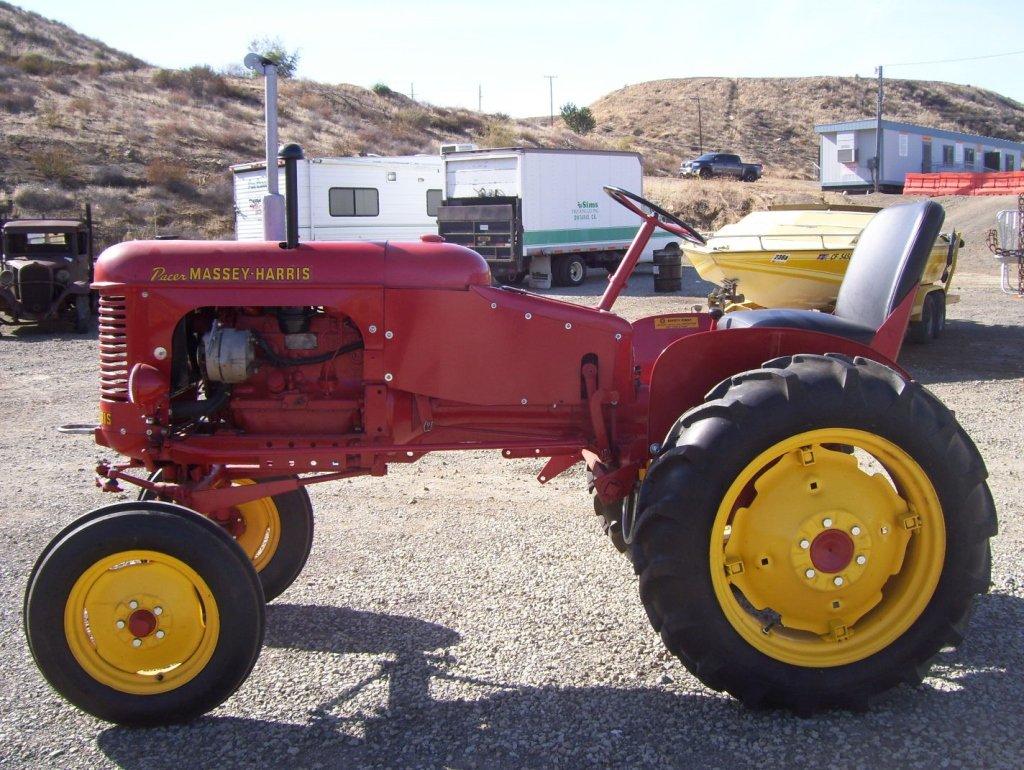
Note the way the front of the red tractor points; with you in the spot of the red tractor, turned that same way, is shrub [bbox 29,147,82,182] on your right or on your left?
on your right

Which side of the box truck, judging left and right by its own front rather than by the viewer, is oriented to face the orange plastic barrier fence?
front

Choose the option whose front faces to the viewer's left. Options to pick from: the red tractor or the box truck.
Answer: the red tractor

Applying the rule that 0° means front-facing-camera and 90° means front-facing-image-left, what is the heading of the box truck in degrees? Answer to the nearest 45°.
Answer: approximately 225°

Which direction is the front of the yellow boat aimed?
to the viewer's left

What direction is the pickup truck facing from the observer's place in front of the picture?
facing the viewer and to the left of the viewer

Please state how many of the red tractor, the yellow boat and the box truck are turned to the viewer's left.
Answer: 2

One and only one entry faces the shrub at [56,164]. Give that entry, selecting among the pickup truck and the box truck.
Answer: the pickup truck

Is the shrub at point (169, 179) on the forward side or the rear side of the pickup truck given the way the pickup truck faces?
on the forward side

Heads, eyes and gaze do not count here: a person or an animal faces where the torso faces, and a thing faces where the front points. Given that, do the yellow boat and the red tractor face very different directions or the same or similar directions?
same or similar directions

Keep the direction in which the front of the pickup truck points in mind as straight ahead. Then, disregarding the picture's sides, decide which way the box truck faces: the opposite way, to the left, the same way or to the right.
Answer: the opposite way

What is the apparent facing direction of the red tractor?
to the viewer's left

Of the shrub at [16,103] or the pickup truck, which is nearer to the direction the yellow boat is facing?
the shrub

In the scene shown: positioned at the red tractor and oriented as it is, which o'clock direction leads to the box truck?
The box truck is roughly at 3 o'clock from the red tractor.
